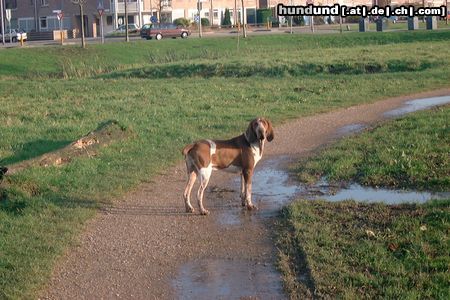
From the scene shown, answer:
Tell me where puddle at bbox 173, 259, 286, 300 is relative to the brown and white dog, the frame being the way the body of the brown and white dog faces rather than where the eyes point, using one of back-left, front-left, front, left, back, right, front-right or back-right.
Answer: right

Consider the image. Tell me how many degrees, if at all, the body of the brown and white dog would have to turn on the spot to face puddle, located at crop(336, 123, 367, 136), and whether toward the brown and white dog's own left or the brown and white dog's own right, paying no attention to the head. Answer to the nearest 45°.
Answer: approximately 90° to the brown and white dog's own left

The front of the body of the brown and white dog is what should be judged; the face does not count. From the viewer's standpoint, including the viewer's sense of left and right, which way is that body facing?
facing to the right of the viewer

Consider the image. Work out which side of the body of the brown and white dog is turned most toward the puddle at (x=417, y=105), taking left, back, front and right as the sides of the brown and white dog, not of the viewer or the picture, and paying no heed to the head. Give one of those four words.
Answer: left

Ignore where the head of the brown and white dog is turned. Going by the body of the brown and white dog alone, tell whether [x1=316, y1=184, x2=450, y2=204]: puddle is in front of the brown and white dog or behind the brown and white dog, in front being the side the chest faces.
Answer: in front

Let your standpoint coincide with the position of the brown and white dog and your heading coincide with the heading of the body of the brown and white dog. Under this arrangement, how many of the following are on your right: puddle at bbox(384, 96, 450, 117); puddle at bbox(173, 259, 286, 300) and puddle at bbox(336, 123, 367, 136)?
1

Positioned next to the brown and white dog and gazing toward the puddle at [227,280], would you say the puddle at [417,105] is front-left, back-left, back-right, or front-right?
back-left
